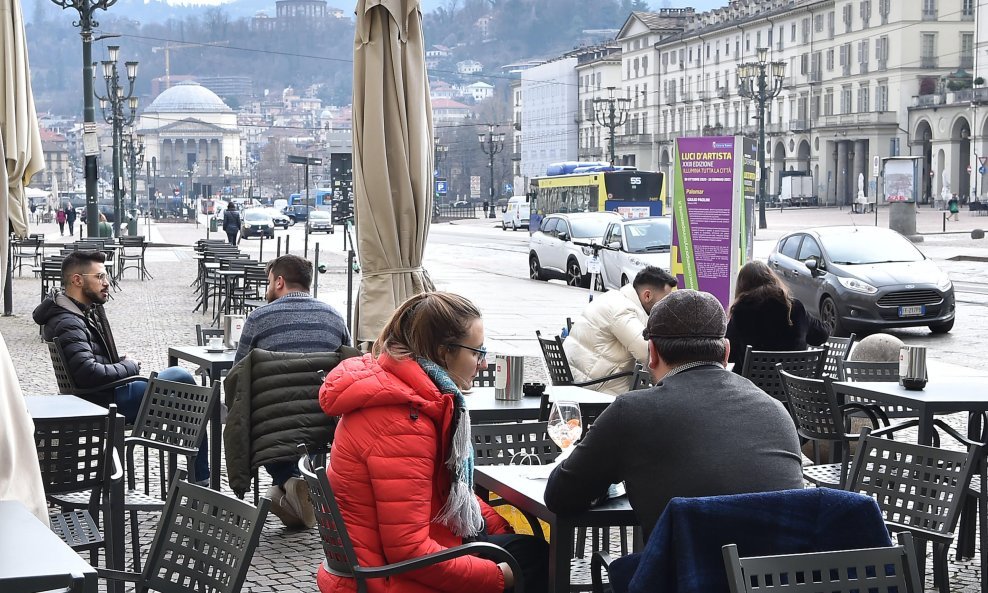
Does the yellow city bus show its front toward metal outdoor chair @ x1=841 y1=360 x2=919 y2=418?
no

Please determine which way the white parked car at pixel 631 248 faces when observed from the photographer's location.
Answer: facing the viewer and to the right of the viewer

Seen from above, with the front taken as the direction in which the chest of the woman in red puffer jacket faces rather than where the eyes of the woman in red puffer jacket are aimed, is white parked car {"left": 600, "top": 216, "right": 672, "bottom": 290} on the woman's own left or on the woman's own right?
on the woman's own left

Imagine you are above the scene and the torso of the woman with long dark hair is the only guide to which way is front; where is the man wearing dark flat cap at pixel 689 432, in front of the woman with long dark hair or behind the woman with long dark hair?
behind

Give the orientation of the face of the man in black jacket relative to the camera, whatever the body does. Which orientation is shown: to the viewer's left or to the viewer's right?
to the viewer's right

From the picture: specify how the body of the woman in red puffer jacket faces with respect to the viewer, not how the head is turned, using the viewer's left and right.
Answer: facing to the right of the viewer

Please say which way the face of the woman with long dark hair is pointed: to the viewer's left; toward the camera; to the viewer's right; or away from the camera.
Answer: away from the camera

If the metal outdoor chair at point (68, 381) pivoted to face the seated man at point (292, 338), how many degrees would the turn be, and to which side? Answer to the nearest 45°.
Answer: approximately 45° to its right

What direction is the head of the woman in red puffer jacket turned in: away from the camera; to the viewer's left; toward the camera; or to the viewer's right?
to the viewer's right

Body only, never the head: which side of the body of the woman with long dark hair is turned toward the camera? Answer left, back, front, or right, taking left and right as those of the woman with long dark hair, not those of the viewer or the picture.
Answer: back

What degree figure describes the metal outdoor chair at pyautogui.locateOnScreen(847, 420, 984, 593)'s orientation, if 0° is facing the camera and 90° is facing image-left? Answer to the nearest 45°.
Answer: approximately 180°

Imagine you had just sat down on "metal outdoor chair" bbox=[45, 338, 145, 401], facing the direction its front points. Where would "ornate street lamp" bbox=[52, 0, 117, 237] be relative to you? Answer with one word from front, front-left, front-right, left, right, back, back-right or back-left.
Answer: left

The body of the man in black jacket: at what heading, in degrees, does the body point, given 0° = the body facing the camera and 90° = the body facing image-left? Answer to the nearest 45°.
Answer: approximately 270°

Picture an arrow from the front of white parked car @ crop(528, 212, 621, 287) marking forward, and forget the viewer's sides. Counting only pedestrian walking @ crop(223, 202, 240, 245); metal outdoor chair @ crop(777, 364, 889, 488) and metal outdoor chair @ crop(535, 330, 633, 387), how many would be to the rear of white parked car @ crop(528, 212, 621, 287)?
1

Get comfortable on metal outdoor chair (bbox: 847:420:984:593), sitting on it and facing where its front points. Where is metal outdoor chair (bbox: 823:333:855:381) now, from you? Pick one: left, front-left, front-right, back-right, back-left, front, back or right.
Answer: front
